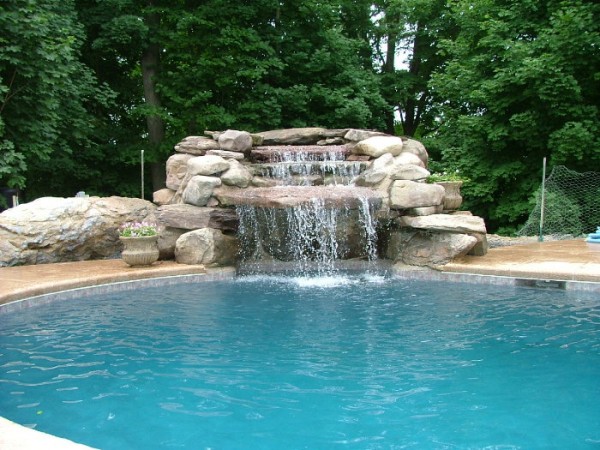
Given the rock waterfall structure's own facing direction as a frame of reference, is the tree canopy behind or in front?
behind

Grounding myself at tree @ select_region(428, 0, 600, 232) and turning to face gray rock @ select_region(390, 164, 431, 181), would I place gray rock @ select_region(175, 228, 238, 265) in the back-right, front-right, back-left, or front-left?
front-right

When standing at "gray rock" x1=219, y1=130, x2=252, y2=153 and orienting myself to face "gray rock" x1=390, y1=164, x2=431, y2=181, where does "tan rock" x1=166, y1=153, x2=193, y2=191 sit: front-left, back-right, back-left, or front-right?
back-right

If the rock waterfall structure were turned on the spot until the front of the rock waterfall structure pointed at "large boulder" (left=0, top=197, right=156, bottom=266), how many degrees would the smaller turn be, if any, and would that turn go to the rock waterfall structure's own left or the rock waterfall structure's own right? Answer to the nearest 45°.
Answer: approximately 90° to the rock waterfall structure's own right

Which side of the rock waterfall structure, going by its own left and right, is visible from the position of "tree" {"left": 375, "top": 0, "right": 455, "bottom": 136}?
back

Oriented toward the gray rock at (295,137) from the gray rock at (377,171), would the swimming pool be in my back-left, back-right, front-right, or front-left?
back-left

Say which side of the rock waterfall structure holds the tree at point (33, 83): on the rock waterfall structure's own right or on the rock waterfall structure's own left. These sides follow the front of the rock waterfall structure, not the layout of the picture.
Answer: on the rock waterfall structure's own right

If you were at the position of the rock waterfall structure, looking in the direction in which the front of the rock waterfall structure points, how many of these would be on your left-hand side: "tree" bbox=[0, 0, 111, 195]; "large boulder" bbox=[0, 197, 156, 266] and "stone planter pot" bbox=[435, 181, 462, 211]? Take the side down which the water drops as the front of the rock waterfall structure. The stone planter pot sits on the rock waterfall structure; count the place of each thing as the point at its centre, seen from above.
1

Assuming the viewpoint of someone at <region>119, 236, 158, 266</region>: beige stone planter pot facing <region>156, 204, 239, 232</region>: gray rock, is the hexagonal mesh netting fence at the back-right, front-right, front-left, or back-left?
front-right

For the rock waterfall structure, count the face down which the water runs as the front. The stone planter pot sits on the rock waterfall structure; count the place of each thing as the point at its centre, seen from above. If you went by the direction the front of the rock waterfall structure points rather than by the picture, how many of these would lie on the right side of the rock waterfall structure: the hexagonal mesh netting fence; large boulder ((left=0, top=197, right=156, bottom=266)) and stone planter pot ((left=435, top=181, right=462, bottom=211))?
1

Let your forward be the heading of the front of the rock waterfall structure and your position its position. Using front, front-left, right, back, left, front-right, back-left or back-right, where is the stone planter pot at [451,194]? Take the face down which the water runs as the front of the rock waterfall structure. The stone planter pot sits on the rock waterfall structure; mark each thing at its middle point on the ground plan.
left

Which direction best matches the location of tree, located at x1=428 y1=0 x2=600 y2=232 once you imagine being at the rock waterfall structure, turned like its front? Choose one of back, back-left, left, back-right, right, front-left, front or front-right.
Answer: back-left

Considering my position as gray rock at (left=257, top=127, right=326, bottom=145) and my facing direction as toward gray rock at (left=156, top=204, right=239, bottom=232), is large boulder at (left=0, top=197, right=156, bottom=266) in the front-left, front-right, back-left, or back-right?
front-right

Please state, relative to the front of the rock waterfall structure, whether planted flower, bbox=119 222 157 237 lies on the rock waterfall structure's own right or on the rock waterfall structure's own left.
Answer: on the rock waterfall structure's own right

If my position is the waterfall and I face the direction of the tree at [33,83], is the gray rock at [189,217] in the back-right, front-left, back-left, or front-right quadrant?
front-left

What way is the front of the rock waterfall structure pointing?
toward the camera

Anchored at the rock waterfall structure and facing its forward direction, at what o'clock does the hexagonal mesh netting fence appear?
The hexagonal mesh netting fence is roughly at 8 o'clock from the rock waterfall structure.

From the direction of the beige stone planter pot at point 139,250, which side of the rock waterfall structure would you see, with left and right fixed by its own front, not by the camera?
right
